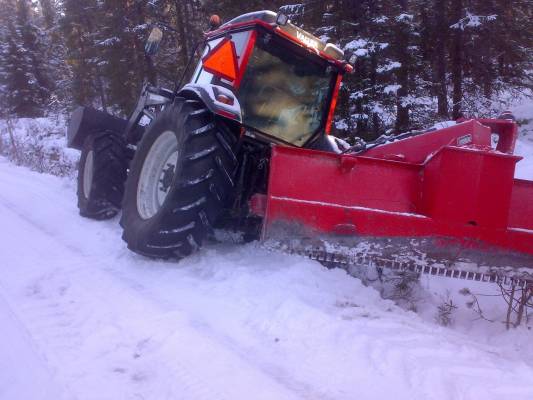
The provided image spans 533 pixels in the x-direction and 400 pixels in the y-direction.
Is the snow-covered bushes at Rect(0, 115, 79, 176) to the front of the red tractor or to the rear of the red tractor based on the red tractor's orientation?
to the front

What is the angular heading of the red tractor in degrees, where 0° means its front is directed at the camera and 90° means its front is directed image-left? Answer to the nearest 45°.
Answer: approximately 135°
